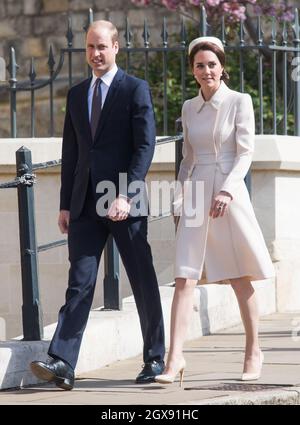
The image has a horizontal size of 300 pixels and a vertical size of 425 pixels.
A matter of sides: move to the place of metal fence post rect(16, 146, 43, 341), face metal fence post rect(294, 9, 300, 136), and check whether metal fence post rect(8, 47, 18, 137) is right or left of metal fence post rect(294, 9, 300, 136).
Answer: left

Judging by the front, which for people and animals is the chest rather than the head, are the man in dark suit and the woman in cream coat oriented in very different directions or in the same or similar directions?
same or similar directions

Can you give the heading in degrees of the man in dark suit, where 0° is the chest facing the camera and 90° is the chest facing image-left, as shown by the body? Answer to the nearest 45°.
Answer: approximately 45°

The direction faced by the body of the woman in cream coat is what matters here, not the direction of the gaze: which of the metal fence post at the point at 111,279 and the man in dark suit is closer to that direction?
the man in dark suit

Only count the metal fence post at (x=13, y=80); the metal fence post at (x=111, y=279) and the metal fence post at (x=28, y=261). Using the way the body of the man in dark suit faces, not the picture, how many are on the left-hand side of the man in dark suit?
0

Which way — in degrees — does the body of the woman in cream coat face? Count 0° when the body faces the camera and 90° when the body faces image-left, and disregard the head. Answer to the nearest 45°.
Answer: approximately 45°

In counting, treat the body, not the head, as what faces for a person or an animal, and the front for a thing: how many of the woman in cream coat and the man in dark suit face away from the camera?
0

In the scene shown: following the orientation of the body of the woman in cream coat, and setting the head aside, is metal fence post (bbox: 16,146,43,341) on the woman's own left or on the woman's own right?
on the woman's own right

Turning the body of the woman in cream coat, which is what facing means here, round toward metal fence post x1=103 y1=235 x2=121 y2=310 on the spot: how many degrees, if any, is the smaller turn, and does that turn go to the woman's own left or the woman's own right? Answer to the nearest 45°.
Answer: approximately 90° to the woman's own right

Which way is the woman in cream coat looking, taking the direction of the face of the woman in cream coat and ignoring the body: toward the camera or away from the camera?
toward the camera

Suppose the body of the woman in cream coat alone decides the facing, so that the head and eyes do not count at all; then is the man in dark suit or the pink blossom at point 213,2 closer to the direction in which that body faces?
the man in dark suit

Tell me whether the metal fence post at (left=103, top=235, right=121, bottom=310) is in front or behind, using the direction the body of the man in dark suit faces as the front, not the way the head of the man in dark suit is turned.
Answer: behind
